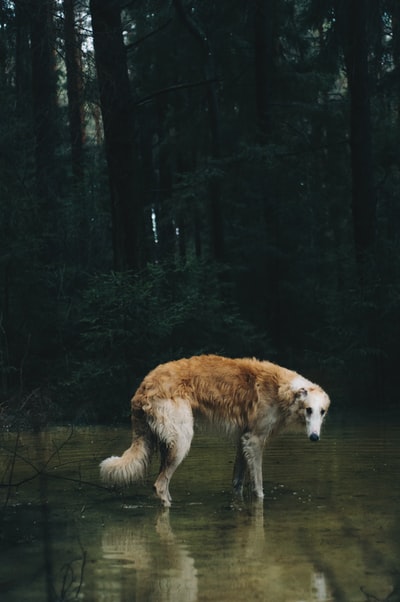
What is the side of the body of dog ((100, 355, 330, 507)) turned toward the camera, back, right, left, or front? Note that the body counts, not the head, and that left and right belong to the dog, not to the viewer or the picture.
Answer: right
